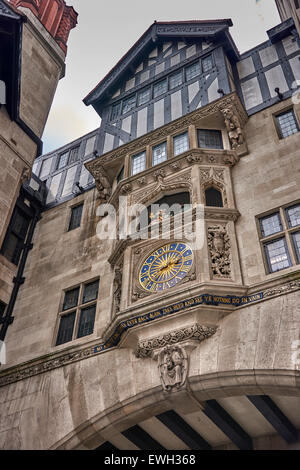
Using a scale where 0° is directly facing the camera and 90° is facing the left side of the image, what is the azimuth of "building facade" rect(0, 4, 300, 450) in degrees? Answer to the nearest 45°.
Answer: approximately 45°
